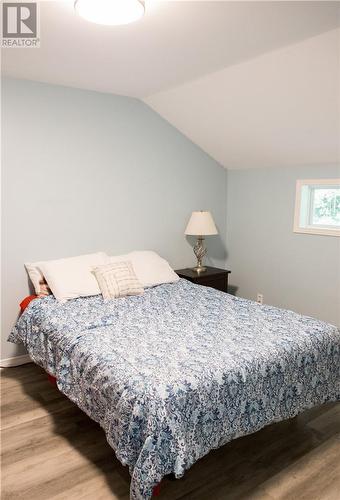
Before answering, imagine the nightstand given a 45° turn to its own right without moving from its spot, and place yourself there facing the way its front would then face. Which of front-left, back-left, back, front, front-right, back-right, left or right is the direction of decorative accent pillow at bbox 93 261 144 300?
front-right

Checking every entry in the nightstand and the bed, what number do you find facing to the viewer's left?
0

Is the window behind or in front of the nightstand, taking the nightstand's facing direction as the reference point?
in front

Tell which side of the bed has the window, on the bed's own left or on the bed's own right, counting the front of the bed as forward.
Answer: on the bed's own left

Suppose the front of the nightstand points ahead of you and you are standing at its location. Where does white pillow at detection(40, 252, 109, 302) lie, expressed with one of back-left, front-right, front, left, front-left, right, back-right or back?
right

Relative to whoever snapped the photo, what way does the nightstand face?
facing the viewer and to the right of the viewer

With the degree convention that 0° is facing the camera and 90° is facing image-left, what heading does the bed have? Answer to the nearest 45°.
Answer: approximately 315°

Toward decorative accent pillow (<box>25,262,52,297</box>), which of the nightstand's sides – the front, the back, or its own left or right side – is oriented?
right

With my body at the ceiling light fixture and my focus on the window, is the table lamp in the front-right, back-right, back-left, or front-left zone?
front-left

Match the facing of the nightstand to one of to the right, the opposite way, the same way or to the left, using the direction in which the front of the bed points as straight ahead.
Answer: the same way
